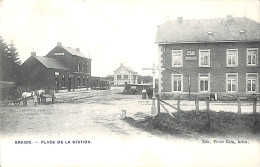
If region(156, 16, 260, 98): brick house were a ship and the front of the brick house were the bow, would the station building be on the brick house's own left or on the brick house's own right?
on the brick house's own right

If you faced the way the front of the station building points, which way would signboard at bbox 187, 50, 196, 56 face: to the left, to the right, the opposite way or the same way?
to the right

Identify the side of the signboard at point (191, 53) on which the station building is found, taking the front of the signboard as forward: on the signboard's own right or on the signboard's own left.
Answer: on the signboard's own right

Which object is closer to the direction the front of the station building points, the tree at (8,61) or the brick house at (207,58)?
the brick house

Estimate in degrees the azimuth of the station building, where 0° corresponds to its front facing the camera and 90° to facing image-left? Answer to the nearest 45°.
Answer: approximately 315°

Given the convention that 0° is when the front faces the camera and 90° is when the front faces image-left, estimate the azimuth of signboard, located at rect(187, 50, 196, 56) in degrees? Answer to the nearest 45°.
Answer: approximately 0°
